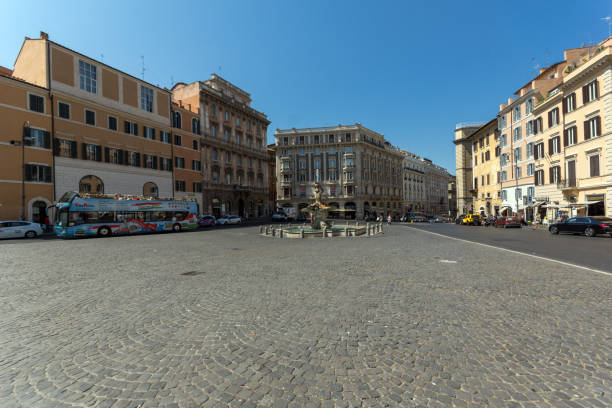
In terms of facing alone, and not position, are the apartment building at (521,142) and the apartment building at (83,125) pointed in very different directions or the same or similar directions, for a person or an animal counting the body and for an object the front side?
very different directions

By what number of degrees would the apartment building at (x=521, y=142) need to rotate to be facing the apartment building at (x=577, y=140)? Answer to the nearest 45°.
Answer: approximately 90° to its left

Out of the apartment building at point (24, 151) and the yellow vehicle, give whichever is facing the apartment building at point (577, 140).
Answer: the apartment building at point (24, 151)

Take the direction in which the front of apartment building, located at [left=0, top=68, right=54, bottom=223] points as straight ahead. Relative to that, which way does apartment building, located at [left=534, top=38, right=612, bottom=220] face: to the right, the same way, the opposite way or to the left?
the opposite way

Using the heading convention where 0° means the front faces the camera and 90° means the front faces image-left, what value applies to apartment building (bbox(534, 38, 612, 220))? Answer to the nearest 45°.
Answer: approximately 45°

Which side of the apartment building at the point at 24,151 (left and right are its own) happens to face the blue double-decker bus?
front

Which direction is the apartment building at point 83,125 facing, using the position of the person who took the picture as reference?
facing the viewer and to the right of the viewer

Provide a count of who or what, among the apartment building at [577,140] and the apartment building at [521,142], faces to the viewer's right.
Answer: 0

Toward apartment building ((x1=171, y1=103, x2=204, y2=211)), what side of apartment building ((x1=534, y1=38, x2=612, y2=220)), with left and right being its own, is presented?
front
